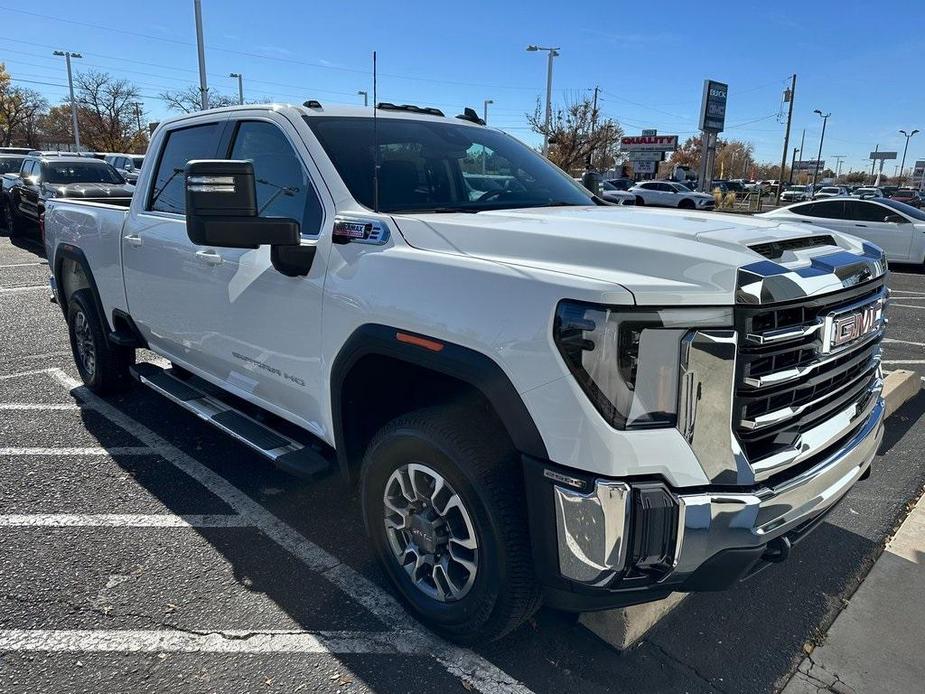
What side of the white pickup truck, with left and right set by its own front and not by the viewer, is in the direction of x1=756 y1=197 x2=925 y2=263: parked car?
left

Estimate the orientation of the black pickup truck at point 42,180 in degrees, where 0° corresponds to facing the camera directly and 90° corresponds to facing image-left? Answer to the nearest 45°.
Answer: approximately 315°

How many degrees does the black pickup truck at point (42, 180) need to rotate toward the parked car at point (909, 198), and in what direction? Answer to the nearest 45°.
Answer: approximately 45° to its left

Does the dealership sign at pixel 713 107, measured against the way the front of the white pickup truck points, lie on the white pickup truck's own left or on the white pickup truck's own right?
on the white pickup truck's own left

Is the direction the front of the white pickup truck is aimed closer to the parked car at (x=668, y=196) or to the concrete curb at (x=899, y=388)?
the concrete curb

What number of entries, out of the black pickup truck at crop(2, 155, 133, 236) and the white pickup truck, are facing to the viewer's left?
0

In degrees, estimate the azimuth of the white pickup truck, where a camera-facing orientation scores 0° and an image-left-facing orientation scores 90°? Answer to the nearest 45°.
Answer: approximately 315°

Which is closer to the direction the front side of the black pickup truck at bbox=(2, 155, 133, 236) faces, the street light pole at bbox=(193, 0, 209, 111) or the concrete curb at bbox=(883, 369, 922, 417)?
the concrete curb

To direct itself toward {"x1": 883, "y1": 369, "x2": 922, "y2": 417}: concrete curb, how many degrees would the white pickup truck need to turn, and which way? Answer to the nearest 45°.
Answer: approximately 90° to its left

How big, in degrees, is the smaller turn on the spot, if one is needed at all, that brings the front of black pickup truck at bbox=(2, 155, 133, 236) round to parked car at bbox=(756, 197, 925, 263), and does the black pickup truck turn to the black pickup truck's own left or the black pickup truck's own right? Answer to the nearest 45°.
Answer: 0° — it already faces it

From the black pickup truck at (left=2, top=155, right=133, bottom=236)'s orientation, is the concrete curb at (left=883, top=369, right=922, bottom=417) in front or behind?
in front

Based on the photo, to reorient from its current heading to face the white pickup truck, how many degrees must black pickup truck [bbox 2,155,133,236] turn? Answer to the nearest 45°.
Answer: approximately 45° to its right

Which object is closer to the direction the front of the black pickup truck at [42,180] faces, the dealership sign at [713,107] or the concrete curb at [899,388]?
the concrete curb

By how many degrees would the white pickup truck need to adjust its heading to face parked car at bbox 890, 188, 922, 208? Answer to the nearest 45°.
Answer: approximately 90° to its left
